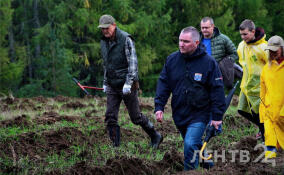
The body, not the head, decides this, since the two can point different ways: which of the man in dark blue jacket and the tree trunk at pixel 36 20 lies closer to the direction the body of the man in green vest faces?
the man in dark blue jacket

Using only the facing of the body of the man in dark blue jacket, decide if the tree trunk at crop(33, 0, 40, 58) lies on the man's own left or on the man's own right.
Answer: on the man's own right

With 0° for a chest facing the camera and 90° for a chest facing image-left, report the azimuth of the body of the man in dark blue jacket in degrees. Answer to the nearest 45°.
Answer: approximately 45°

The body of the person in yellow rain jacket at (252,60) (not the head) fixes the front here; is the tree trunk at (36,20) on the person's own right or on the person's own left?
on the person's own right

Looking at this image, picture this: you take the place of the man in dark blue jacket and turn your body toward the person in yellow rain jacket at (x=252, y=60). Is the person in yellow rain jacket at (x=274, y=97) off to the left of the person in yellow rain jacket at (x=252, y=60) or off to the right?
right

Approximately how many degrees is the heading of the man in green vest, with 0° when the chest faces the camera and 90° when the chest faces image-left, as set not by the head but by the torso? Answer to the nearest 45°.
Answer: approximately 45°
